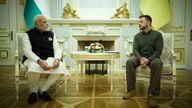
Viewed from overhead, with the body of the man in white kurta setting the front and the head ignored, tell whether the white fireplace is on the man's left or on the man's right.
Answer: on the man's left

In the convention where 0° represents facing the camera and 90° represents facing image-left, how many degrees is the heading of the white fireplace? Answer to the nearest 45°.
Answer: approximately 0°

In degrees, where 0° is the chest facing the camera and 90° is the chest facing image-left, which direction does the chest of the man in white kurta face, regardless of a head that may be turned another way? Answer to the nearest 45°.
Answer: approximately 315°
